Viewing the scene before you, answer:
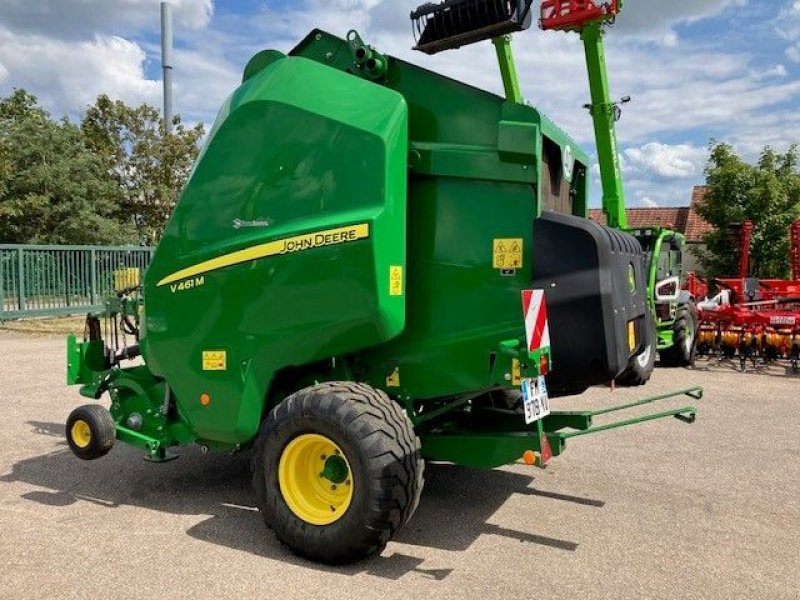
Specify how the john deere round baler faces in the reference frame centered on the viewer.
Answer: facing away from the viewer and to the left of the viewer

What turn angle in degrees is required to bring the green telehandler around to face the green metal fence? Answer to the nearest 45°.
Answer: approximately 45° to its right

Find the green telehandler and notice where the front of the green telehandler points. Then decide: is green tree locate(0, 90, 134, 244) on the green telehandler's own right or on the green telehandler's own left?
on the green telehandler's own right

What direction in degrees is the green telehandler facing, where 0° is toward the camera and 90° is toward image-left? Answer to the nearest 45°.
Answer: approximately 45°
